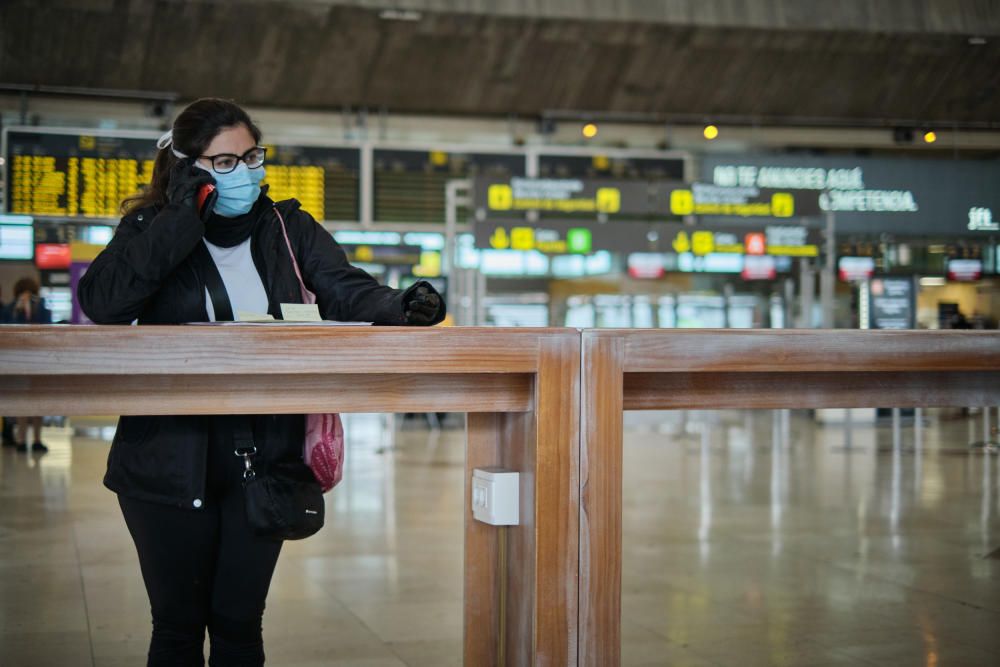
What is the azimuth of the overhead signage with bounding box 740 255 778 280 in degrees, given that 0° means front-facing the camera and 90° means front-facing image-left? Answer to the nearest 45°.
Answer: approximately 0°

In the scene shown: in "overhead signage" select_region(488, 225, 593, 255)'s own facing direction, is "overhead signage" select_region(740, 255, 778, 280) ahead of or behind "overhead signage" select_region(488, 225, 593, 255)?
behind

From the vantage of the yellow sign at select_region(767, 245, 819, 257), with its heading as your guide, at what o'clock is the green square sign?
The green square sign is roughly at 2 o'clock from the yellow sign.

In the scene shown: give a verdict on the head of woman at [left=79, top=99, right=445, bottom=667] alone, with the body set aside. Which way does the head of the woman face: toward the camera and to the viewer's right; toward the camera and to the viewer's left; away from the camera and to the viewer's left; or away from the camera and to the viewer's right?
toward the camera and to the viewer's right

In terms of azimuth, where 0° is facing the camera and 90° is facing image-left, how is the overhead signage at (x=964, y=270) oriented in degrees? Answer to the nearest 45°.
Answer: approximately 0°

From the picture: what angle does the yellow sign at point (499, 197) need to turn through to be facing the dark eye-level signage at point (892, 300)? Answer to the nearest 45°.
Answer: approximately 90° to its left

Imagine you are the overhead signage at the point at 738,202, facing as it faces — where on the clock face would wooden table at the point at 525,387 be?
The wooden table is roughly at 12 o'clock from the overhead signage.

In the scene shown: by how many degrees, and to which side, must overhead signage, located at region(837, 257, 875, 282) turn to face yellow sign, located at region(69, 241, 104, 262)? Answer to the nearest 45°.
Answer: approximately 45° to its right

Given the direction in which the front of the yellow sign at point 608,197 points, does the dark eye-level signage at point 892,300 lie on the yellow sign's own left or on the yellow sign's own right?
on the yellow sign's own left
